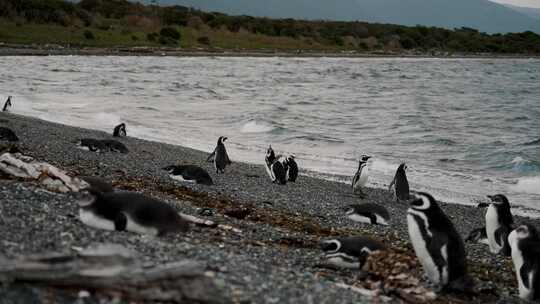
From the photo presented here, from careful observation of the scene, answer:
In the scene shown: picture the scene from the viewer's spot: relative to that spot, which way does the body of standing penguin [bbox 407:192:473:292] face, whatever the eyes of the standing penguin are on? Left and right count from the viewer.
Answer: facing to the left of the viewer

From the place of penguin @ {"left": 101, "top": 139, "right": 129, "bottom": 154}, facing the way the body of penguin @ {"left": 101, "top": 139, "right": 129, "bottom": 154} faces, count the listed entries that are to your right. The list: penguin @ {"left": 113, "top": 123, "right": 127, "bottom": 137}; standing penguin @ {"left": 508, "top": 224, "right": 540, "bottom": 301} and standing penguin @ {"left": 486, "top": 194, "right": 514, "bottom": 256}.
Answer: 1

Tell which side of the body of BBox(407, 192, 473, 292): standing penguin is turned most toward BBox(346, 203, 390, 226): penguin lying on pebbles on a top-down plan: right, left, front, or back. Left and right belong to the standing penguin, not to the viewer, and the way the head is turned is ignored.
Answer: right

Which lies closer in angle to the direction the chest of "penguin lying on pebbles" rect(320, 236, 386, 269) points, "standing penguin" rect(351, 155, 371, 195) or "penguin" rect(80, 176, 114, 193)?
the penguin

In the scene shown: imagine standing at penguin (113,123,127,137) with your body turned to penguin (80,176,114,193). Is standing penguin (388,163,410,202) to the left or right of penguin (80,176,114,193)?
left

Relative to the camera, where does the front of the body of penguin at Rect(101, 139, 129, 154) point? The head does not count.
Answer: to the viewer's left

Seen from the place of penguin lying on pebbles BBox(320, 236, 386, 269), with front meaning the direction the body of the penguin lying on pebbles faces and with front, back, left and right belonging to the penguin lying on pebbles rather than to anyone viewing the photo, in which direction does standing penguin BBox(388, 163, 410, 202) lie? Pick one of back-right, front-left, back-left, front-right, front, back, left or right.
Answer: right

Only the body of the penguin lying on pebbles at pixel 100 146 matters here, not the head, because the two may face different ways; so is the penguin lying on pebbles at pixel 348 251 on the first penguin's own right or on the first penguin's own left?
on the first penguin's own left

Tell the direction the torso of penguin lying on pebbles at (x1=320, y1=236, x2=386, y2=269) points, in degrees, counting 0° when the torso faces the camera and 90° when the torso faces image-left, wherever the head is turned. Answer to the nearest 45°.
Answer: approximately 90°

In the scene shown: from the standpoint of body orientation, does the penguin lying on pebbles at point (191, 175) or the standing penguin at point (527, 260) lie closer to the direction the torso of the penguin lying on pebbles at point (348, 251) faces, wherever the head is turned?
the penguin lying on pebbles
